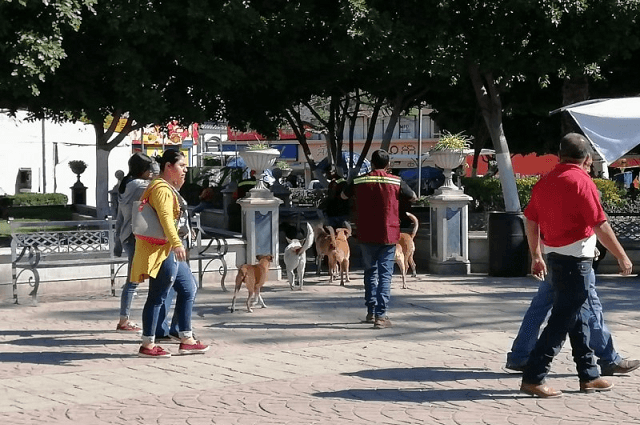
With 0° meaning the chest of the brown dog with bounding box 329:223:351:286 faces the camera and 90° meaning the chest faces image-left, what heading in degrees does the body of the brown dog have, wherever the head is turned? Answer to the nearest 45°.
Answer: approximately 180°

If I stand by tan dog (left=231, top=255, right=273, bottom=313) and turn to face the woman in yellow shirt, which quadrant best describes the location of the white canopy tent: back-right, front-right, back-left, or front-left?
back-left

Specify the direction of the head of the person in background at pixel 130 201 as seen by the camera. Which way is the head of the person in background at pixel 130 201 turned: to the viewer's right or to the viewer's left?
to the viewer's right

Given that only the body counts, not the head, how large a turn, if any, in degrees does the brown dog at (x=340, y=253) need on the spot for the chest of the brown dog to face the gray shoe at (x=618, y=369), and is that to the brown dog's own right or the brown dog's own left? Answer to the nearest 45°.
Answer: approximately 180°

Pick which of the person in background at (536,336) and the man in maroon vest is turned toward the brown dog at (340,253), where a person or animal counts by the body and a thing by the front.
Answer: the man in maroon vest

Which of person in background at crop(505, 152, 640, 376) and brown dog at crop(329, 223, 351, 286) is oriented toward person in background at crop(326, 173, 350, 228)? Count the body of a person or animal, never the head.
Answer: the brown dog

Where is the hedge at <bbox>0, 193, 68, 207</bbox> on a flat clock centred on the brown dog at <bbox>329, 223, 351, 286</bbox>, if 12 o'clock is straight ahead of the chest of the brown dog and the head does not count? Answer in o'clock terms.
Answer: The hedge is roughly at 11 o'clock from the brown dog.

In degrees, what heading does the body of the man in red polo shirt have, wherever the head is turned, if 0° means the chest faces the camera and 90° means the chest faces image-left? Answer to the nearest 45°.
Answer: approximately 225°

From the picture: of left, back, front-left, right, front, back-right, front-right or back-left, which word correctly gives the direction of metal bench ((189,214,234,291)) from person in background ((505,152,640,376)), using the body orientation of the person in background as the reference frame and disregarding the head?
back-left

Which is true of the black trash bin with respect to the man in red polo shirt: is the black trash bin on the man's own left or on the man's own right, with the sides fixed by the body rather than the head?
on the man's own left

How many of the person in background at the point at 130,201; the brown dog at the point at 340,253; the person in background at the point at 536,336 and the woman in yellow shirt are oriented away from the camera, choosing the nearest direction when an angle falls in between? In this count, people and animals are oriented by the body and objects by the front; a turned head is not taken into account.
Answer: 1

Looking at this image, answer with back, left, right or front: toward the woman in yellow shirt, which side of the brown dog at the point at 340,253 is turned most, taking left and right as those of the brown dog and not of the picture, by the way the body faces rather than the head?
back

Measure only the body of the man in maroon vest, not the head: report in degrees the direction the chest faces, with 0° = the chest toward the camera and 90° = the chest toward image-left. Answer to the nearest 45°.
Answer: approximately 180°

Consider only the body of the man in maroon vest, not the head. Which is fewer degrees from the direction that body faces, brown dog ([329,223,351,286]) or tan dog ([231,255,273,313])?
the brown dog
